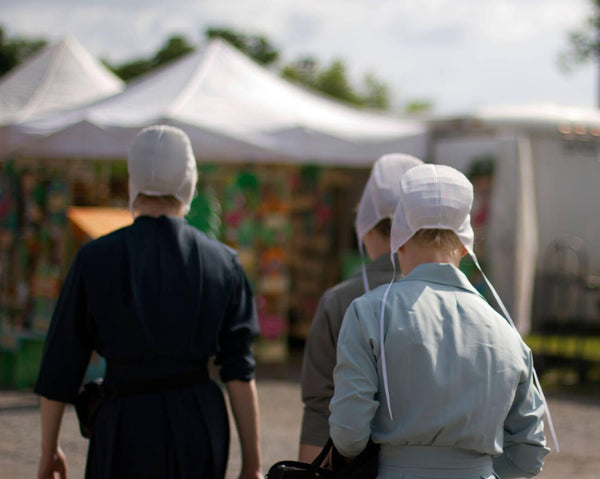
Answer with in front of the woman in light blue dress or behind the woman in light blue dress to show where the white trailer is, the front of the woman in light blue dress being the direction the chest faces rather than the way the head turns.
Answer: in front

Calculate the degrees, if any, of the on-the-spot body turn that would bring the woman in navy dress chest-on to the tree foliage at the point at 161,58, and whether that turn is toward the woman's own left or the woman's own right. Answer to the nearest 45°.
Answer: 0° — they already face it

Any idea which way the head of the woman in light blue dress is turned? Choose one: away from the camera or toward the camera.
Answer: away from the camera

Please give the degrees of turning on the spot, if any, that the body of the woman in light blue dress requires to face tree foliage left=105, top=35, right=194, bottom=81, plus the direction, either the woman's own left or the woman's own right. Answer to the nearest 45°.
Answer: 0° — they already face it

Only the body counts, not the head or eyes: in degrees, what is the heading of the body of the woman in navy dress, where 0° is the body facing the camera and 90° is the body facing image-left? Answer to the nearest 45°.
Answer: approximately 180°

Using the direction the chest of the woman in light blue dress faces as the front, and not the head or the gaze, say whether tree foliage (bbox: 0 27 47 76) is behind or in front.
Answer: in front

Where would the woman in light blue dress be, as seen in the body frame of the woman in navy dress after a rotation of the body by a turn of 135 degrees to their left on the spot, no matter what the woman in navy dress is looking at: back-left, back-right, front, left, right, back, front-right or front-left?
left

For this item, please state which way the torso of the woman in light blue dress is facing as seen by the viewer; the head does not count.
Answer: away from the camera

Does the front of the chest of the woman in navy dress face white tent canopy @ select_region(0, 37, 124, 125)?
yes

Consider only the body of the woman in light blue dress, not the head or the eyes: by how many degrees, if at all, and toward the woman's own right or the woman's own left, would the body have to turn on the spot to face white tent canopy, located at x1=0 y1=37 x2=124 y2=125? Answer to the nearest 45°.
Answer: approximately 45° to the woman's own left

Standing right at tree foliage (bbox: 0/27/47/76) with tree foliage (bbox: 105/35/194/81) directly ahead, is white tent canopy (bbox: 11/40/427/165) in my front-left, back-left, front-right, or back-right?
front-right

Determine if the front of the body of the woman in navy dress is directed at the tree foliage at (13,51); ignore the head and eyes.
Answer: yes
